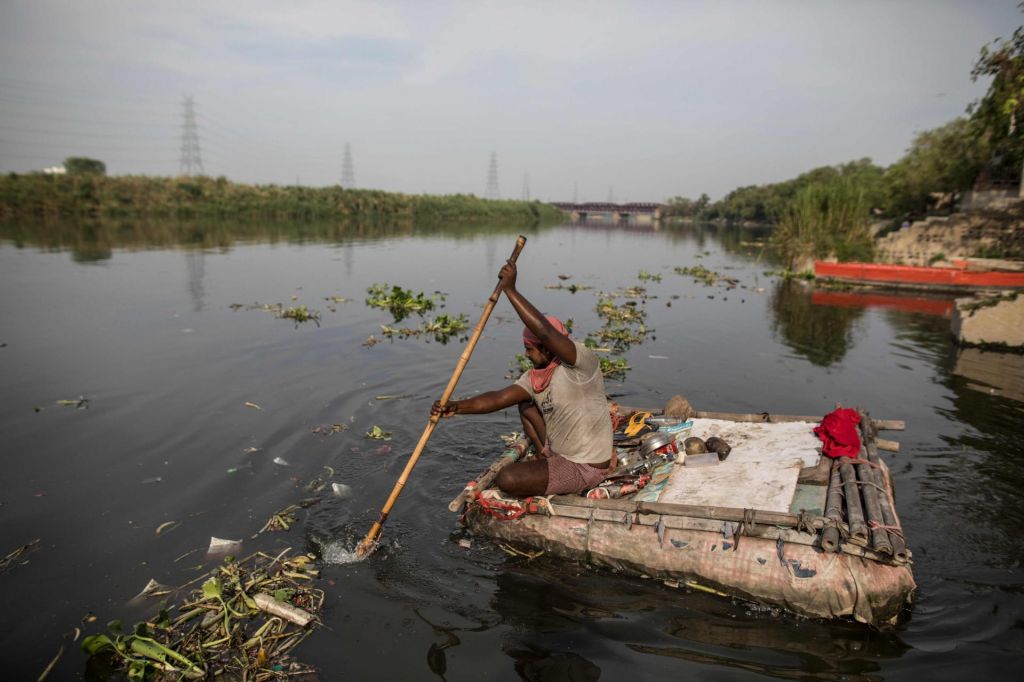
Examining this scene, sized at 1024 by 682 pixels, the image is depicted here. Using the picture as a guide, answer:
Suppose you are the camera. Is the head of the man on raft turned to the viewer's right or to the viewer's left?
to the viewer's left

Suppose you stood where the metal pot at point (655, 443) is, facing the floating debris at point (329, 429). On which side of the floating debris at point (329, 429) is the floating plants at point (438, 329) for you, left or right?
right

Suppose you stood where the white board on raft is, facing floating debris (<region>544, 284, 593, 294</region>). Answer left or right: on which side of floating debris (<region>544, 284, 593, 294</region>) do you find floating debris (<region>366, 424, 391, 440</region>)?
left

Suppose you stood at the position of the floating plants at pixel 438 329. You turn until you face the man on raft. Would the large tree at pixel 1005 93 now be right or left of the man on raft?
left
